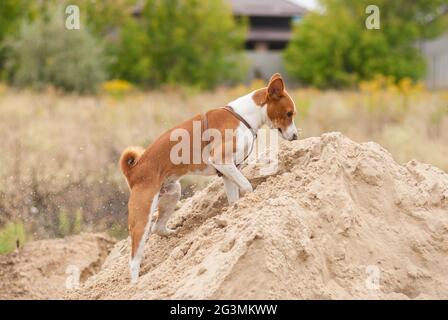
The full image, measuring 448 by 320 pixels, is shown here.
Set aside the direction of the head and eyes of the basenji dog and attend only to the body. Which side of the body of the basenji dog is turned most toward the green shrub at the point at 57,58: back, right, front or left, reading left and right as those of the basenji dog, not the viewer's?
left

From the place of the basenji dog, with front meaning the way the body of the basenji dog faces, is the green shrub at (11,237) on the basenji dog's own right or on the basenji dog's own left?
on the basenji dog's own left

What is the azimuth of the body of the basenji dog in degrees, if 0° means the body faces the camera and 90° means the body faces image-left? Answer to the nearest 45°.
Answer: approximately 270°

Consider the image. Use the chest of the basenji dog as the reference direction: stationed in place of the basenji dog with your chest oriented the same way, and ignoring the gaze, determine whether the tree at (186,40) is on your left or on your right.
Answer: on your left

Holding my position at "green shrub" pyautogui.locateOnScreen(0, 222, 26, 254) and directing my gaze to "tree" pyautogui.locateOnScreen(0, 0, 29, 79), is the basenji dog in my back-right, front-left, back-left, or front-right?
back-right
